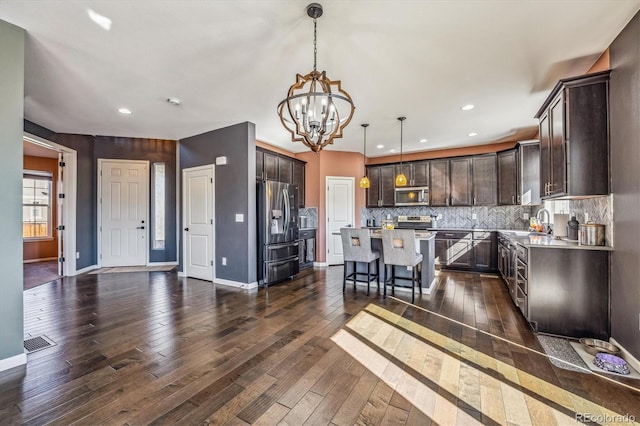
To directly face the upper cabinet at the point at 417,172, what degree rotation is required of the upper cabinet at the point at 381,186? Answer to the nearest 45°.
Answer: approximately 90° to its left

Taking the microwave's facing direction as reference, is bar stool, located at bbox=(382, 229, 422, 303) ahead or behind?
ahead

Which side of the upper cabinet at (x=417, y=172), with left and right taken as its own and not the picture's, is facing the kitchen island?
front

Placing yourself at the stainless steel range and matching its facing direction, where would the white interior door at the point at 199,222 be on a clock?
The white interior door is roughly at 2 o'clock from the stainless steel range.

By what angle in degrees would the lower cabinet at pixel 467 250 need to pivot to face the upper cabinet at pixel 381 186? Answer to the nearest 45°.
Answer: approximately 45° to its right

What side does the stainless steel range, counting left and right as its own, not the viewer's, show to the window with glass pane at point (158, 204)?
right

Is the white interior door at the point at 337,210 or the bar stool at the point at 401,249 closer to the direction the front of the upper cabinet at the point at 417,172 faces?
the bar stool

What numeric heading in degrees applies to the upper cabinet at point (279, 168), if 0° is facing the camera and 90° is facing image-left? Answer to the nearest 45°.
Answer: approximately 315°

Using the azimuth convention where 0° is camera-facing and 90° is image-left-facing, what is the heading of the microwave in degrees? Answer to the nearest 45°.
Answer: approximately 0°

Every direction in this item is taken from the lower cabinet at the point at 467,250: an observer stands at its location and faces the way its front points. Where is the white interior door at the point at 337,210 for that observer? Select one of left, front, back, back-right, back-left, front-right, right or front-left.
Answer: front-right

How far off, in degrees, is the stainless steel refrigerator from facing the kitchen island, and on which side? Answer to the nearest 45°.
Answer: approximately 45° to its left

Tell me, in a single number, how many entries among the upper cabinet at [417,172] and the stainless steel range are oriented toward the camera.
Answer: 2

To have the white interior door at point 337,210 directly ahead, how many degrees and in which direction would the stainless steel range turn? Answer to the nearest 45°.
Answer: approximately 90° to its right

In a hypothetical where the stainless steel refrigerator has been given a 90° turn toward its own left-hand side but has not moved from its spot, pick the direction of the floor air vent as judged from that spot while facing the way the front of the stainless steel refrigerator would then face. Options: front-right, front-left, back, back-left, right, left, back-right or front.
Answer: back
